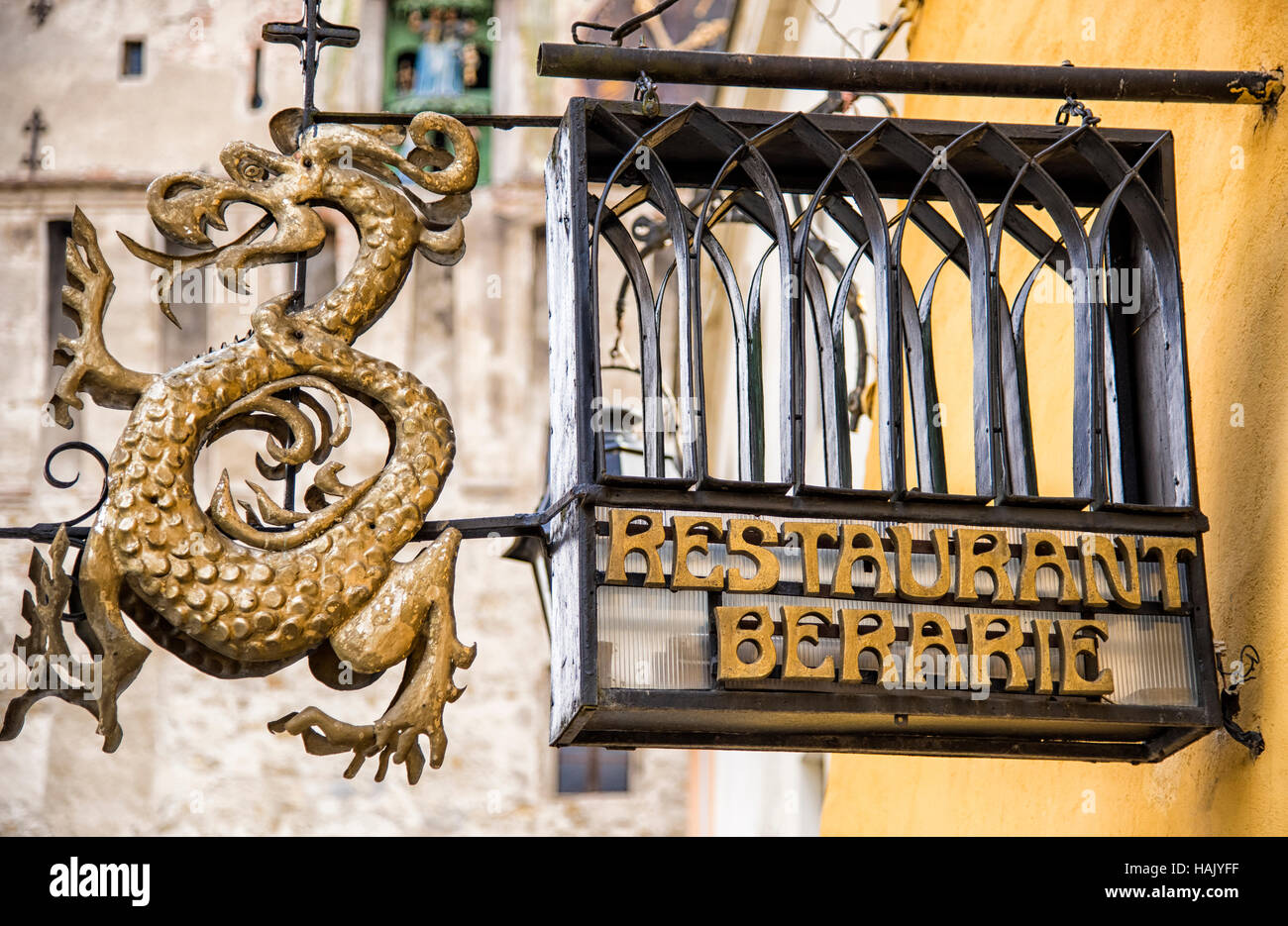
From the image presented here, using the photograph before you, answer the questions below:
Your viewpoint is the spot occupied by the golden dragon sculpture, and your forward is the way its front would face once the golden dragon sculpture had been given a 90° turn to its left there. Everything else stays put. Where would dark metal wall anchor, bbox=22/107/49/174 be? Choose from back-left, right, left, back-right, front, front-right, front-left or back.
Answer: back

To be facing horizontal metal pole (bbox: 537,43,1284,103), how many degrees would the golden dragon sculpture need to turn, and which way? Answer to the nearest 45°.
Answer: approximately 180°

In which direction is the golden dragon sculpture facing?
to the viewer's left

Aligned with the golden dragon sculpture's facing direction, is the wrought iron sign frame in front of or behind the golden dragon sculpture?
behind
